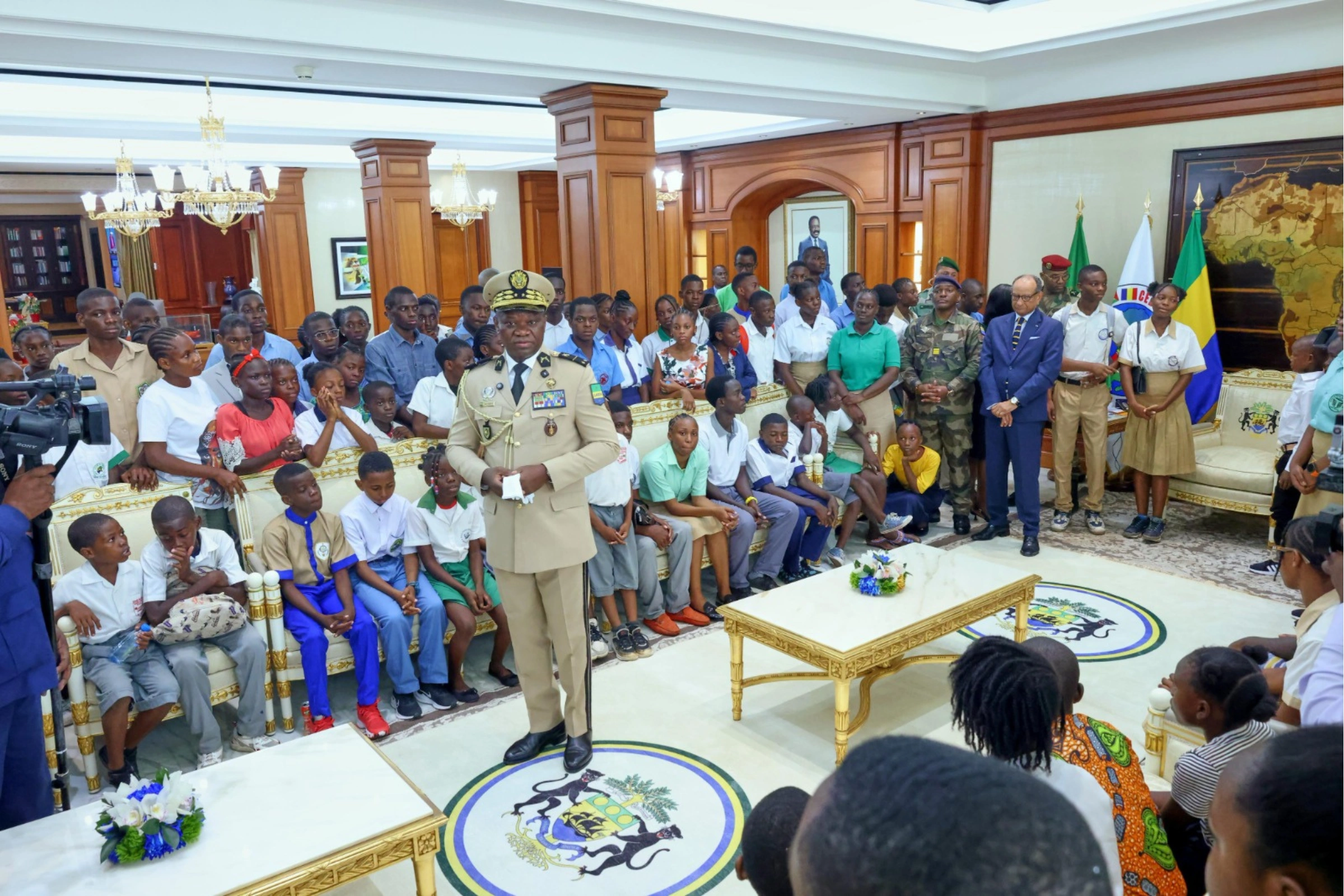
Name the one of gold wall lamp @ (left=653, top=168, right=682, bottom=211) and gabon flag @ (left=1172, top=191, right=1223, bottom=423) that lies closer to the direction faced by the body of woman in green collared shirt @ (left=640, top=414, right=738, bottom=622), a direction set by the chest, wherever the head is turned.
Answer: the gabon flag

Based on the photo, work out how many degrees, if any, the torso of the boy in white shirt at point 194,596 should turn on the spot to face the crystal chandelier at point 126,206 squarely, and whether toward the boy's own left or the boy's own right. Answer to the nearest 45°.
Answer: approximately 135° to the boy's own left

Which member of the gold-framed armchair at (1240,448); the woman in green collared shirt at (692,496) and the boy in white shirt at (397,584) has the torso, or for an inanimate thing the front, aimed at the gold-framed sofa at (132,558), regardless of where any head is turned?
the gold-framed armchair at (1240,448)

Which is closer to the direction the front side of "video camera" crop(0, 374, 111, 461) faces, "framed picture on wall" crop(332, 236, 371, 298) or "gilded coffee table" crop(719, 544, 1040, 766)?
the gilded coffee table

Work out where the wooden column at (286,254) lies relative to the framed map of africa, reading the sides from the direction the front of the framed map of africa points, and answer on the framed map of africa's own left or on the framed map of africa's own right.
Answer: on the framed map of africa's own right

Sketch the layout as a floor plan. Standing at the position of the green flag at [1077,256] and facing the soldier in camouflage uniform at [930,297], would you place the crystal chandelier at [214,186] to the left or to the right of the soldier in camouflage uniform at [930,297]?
right

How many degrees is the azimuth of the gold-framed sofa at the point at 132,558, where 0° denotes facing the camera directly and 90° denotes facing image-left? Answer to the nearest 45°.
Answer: approximately 315°

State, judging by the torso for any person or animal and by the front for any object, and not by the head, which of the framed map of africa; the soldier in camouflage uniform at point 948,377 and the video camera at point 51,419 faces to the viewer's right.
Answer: the video camera

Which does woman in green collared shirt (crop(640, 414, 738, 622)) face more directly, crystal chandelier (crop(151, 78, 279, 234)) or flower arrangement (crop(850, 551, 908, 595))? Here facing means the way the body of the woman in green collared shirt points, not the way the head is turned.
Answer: the flower arrangement

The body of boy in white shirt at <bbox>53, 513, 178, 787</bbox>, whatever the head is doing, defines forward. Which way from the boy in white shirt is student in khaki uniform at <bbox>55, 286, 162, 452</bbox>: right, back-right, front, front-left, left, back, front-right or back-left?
back-left

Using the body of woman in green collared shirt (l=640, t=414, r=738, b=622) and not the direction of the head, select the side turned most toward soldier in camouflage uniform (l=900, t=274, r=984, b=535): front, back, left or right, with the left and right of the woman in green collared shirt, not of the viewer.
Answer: left

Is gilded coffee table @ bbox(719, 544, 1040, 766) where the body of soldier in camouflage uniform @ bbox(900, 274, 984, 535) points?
yes
